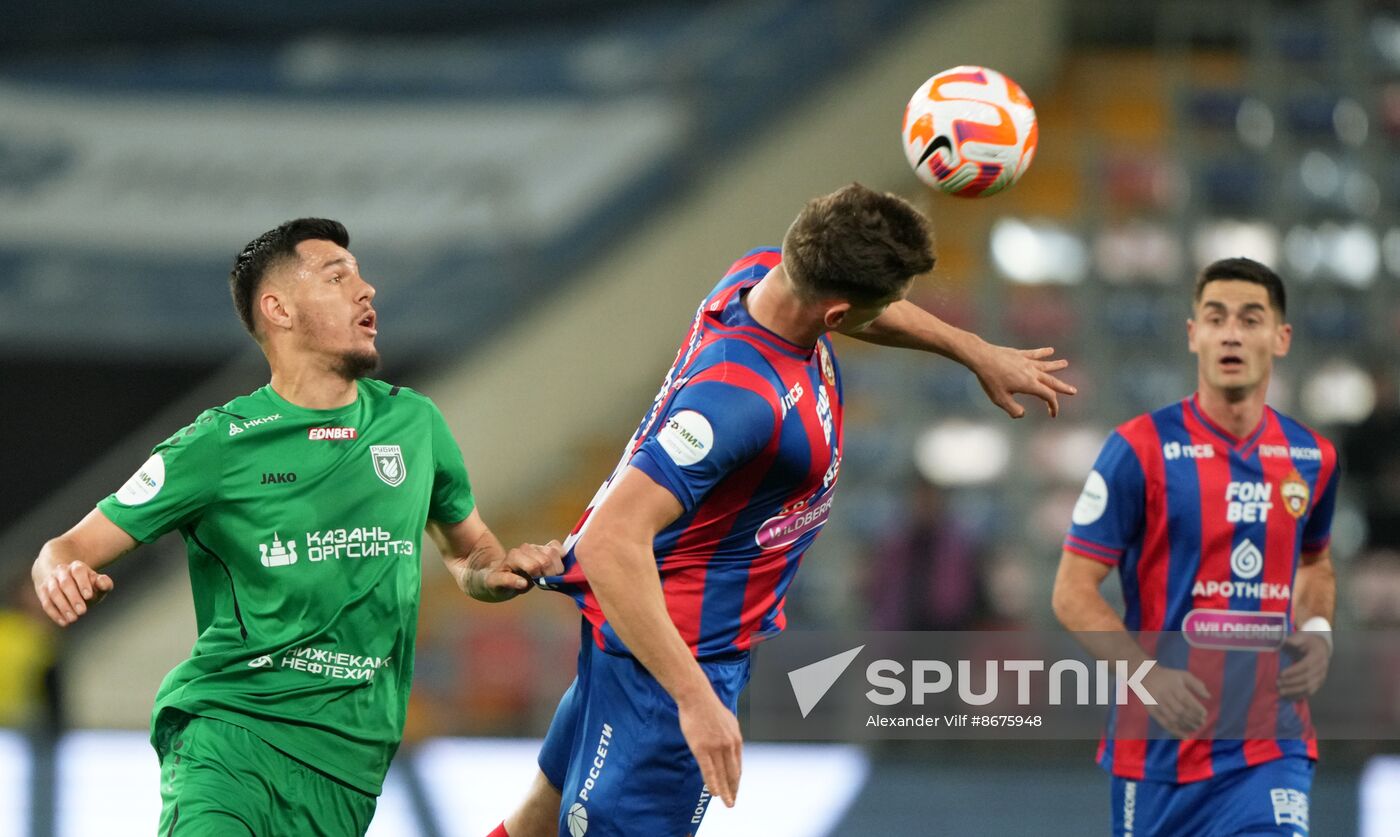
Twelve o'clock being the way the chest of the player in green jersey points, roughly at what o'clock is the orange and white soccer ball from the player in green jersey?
The orange and white soccer ball is roughly at 11 o'clock from the player in green jersey.

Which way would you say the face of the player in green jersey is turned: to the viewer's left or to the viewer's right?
to the viewer's right

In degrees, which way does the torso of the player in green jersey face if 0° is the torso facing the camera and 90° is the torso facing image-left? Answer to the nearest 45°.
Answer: approximately 315°
